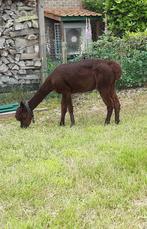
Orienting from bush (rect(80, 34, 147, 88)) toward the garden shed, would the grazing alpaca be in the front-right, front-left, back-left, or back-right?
back-left

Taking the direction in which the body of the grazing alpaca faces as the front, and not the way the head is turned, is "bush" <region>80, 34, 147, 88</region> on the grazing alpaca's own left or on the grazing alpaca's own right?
on the grazing alpaca's own right

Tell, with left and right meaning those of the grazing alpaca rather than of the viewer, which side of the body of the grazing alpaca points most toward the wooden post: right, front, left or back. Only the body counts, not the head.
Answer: right

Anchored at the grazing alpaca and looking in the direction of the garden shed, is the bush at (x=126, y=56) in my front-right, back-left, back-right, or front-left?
front-right

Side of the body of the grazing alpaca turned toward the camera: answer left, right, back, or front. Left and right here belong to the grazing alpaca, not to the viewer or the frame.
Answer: left

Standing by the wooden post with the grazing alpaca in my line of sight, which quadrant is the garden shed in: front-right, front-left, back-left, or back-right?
back-left

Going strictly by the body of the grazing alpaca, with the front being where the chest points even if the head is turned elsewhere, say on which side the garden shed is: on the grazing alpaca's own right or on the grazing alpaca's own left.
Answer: on the grazing alpaca's own right
